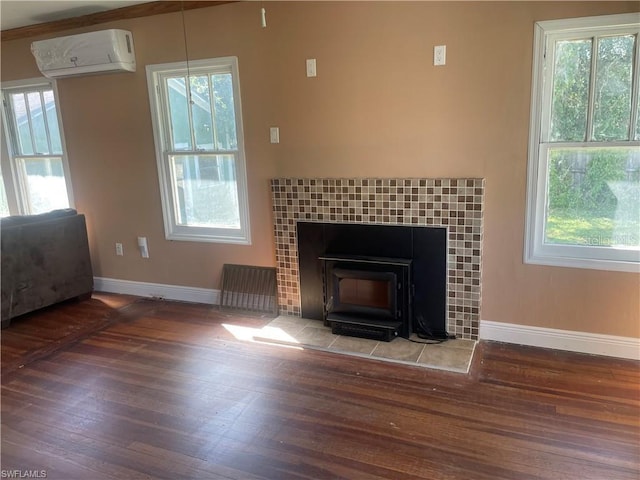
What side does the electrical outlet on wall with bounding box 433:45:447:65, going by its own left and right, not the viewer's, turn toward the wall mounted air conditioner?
right

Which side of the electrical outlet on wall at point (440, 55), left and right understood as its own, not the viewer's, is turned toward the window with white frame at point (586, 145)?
left

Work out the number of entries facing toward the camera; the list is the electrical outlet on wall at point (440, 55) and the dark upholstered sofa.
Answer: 1

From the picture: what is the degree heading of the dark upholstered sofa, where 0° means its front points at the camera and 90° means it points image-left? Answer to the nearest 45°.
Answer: approximately 135°

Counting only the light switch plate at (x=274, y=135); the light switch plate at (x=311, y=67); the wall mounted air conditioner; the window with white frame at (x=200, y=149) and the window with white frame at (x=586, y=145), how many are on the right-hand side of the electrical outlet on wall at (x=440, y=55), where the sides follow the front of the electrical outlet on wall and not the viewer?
4

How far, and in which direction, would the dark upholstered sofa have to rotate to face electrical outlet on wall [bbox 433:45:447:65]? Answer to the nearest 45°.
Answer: approximately 180°

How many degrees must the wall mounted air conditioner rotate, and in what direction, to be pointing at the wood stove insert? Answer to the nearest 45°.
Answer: approximately 90° to its left
